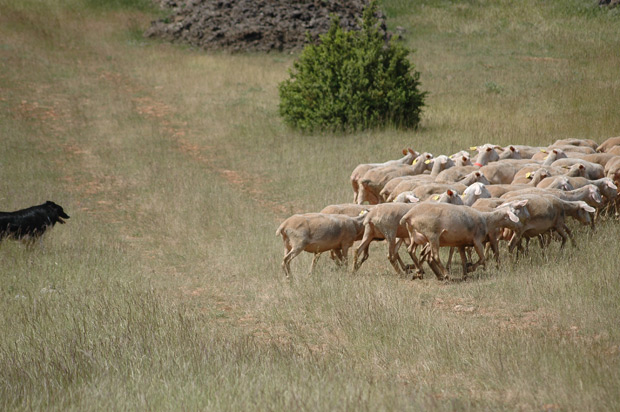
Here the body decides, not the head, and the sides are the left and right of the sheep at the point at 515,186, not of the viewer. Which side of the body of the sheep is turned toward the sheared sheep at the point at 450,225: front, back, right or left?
right

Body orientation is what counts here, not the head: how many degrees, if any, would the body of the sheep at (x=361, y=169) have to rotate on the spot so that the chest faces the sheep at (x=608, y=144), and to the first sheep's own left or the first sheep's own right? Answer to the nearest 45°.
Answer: approximately 45° to the first sheep's own left

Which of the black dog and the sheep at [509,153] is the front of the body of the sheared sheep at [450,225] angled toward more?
the sheep

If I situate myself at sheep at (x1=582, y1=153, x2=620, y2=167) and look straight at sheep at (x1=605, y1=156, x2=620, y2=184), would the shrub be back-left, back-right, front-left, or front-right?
back-right

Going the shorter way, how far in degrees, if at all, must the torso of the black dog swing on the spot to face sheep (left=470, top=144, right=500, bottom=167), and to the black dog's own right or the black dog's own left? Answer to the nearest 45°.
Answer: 0° — it already faces it

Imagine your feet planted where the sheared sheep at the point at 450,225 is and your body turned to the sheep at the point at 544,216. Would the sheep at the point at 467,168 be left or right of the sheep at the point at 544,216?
left

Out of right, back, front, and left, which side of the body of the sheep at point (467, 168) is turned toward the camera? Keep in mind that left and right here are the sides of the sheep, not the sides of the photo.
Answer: right

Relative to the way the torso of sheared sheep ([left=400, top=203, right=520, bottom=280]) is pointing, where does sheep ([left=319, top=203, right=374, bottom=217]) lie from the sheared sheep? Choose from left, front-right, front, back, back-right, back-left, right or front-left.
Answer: back-left

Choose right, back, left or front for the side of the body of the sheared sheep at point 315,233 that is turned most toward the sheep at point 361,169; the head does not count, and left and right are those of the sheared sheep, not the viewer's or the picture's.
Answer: left

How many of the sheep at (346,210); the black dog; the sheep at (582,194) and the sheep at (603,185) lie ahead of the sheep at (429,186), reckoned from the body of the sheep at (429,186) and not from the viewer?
2

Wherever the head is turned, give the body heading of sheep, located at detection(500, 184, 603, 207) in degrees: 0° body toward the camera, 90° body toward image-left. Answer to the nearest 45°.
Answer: approximately 270°

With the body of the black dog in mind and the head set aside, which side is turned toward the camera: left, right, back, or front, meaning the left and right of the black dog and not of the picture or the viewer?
right

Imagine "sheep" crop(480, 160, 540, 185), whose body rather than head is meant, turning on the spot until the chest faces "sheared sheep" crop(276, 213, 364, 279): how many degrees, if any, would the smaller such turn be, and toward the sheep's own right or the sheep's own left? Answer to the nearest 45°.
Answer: approximately 135° to the sheep's own right

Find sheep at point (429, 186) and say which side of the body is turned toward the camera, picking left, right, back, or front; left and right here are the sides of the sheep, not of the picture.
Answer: right

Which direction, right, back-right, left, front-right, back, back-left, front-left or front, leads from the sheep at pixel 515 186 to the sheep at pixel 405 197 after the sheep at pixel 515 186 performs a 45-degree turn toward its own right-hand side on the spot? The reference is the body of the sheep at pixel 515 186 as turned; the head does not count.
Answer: right
